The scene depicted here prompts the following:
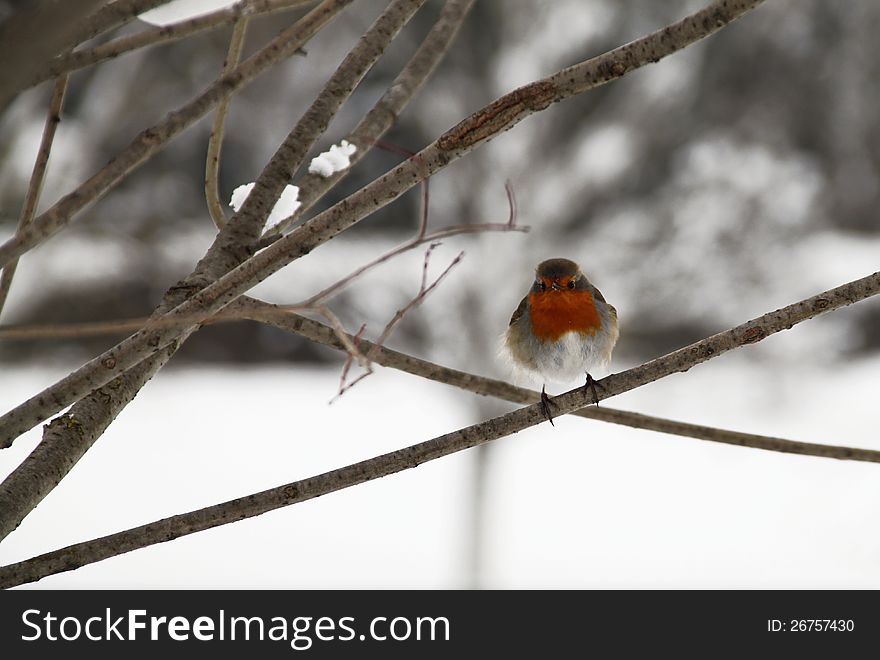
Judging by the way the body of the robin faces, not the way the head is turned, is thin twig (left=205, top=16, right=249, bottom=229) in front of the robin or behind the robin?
in front

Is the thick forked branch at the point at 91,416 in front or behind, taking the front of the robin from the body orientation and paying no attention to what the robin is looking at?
in front

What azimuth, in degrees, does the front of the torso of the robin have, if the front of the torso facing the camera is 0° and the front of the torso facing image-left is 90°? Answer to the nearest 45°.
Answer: approximately 0°

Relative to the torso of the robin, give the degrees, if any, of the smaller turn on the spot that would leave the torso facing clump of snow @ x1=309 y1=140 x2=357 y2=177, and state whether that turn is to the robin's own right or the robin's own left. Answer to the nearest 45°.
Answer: approximately 90° to the robin's own right
